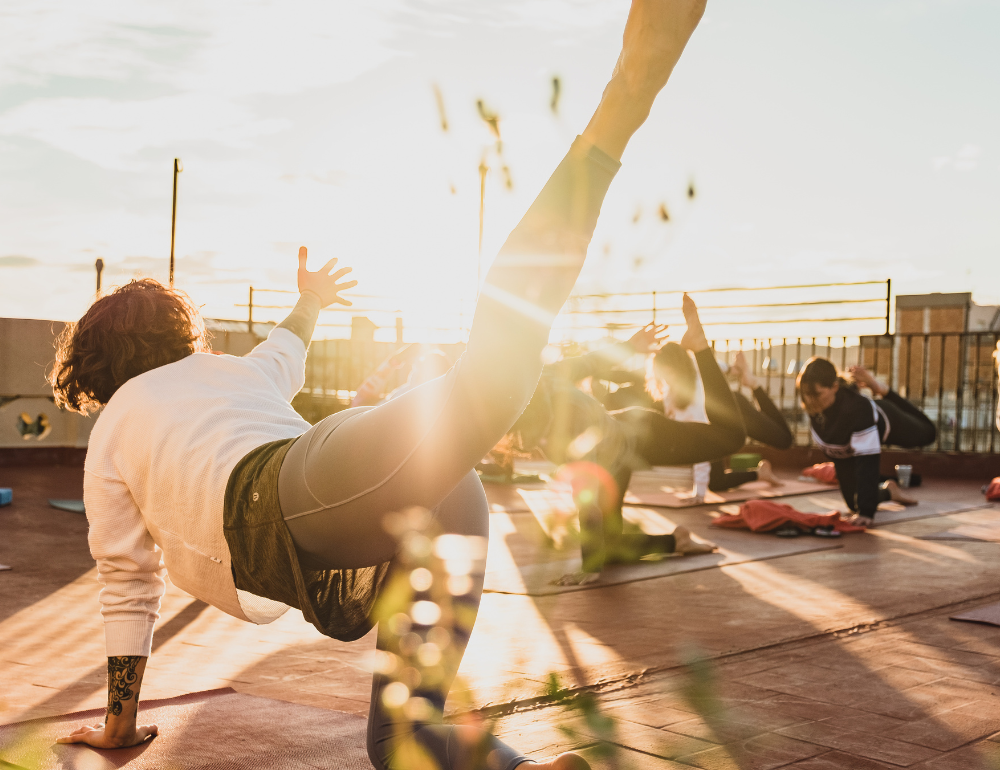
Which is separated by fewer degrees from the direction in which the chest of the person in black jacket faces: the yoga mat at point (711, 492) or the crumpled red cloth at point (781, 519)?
the crumpled red cloth

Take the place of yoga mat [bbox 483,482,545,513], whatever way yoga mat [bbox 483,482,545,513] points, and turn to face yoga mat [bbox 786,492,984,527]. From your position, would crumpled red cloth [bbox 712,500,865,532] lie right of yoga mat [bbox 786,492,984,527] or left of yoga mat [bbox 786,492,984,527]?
right

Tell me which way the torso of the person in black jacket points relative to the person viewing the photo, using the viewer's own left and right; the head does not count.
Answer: facing the viewer and to the left of the viewer

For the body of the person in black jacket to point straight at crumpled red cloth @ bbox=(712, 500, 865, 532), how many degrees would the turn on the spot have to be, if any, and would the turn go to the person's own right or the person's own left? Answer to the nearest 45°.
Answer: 0° — they already face it

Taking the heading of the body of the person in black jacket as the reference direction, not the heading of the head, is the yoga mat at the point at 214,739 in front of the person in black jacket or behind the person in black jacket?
in front

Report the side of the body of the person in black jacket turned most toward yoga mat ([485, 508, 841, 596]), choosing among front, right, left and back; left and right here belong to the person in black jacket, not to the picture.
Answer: front

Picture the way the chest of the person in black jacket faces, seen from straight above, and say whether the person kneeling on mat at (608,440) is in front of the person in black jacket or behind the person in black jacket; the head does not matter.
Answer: in front

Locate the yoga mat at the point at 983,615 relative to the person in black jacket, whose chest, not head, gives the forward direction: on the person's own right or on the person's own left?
on the person's own left

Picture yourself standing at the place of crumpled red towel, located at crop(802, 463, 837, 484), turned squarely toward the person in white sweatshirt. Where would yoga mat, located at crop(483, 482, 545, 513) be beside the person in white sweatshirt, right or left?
right

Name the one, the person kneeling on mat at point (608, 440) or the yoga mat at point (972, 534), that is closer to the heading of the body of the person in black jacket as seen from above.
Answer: the person kneeling on mat
